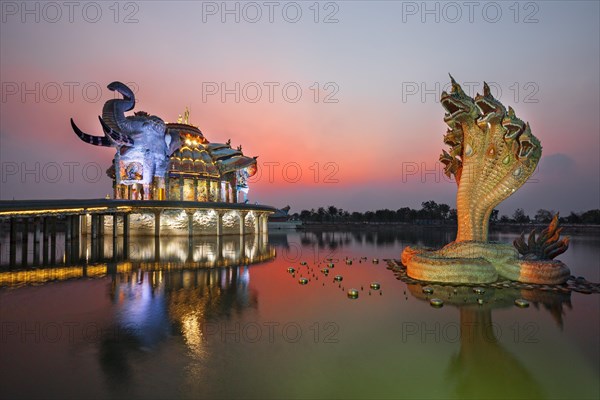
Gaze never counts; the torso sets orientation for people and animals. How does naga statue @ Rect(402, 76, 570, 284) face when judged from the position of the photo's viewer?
facing the viewer and to the left of the viewer

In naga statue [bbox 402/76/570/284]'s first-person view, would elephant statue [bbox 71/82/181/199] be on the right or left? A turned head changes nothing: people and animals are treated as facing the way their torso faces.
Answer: on its right
